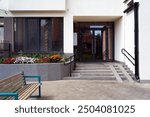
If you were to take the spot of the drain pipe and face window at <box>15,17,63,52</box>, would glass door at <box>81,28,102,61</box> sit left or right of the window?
right

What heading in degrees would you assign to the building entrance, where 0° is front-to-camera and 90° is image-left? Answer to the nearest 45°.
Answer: approximately 0°

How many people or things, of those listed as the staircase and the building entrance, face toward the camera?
2

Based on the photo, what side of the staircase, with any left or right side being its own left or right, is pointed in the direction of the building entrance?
back

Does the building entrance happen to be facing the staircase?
yes

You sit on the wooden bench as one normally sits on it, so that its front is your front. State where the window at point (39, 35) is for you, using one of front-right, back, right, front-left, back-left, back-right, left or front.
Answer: back-left

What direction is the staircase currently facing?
toward the camera

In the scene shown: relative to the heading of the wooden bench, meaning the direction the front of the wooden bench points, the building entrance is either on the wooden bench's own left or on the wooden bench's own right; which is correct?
on the wooden bench's own left

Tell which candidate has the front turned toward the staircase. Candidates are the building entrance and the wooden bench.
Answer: the building entrance

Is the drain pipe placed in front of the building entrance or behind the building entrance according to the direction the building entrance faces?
in front
